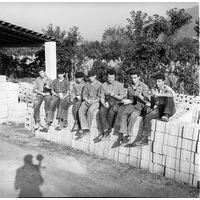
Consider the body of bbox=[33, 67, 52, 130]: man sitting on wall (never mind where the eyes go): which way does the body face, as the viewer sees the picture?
toward the camera

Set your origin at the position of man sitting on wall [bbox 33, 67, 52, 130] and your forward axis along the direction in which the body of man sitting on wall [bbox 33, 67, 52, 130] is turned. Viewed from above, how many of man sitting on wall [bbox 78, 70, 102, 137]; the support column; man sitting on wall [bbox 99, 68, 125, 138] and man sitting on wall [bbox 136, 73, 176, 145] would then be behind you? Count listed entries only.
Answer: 1

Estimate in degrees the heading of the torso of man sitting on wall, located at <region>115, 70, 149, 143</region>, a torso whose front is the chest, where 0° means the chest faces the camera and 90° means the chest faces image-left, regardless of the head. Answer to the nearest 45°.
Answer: approximately 45°

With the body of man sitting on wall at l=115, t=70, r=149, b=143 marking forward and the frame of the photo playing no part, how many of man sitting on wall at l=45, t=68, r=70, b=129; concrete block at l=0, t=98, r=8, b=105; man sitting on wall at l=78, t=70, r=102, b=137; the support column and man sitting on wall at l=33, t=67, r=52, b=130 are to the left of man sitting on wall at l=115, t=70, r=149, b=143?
0

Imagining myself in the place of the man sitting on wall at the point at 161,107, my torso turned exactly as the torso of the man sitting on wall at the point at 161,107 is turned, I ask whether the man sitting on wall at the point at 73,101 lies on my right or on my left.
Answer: on my right

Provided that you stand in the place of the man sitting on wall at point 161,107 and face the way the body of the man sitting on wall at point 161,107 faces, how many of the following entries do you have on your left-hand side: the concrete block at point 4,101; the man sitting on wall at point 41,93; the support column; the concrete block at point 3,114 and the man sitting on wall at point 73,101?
0

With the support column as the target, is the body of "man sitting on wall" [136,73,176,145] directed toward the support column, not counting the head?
no

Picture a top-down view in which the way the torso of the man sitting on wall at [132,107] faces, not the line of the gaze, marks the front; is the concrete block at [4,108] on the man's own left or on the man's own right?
on the man's own right

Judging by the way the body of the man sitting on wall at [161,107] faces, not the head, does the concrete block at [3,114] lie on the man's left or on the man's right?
on the man's right

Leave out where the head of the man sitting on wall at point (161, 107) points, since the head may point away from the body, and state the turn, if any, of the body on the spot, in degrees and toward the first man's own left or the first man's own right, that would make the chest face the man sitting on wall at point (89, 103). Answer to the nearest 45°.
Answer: approximately 45° to the first man's own right

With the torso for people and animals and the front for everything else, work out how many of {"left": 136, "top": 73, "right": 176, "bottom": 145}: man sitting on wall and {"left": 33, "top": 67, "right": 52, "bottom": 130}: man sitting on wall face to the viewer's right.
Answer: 0

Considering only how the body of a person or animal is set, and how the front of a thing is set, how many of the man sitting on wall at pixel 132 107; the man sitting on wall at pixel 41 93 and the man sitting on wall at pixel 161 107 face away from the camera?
0

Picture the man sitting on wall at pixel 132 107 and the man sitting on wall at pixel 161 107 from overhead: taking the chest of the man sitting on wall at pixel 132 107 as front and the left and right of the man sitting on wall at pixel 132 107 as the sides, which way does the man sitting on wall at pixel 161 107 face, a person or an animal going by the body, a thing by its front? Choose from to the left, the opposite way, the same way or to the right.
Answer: the same way

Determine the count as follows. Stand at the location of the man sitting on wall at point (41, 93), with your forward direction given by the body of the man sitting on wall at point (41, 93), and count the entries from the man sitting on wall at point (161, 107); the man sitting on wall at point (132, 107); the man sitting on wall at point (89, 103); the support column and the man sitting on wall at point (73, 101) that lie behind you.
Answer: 1

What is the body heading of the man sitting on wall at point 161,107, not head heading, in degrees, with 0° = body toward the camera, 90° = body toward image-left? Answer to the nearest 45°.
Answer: approximately 45°

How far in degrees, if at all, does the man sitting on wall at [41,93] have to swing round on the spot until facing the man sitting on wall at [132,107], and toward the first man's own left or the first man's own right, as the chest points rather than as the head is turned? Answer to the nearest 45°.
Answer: approximately 45° to the first man's own left

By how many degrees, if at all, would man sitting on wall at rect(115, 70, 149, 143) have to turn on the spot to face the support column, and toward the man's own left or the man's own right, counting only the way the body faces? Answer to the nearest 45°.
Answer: approximately 90° to the man's own right

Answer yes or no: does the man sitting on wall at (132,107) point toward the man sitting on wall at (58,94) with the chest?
no
